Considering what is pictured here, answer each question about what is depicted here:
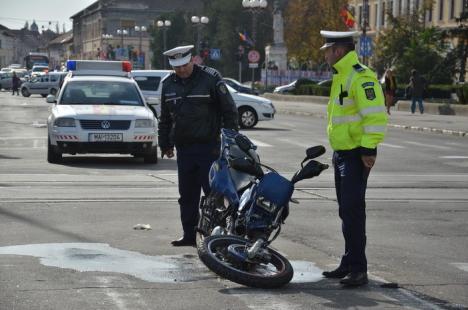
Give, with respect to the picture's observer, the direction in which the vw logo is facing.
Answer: facing the viewer

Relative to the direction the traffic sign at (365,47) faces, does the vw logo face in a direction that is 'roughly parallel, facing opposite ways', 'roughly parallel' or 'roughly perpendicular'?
roughly parallel

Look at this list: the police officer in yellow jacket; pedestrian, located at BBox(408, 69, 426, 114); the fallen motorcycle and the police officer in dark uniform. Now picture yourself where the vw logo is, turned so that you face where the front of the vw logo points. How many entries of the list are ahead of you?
3

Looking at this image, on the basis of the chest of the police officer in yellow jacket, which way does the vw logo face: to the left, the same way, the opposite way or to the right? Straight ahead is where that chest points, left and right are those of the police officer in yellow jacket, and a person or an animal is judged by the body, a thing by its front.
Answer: to the left

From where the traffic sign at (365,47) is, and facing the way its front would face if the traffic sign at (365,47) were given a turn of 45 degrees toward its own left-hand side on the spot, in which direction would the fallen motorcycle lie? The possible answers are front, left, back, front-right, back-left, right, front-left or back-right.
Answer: front-right

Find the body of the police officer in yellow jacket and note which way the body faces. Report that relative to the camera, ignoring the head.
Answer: to the viewer's left

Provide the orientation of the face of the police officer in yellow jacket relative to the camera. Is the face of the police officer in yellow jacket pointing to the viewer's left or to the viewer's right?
to the viewer's left

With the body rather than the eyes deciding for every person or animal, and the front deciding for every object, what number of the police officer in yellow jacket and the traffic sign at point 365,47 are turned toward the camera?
1

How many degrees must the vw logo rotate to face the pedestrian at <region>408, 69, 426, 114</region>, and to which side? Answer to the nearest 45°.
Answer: approximately 135° to its left

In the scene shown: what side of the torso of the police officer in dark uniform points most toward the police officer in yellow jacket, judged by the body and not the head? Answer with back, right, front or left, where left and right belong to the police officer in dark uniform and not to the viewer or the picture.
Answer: left

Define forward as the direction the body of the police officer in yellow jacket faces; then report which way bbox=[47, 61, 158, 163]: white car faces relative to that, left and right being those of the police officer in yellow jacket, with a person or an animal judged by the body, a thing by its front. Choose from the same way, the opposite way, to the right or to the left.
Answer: to the left

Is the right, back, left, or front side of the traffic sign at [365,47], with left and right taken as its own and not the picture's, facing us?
front

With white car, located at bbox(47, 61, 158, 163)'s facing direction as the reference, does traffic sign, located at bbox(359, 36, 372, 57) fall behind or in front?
behind

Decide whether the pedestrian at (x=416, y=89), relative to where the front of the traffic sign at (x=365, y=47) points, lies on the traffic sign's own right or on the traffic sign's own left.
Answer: on the traffic sign's own left

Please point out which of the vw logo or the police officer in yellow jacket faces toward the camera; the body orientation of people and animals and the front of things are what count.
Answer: the vw logo

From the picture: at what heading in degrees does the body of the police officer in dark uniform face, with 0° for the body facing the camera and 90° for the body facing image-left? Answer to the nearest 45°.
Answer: approximately 45°
